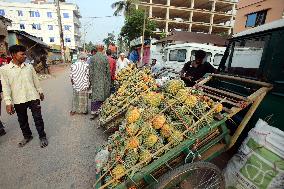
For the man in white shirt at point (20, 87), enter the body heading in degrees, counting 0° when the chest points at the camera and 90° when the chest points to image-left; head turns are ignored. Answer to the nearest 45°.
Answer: approximately 0°

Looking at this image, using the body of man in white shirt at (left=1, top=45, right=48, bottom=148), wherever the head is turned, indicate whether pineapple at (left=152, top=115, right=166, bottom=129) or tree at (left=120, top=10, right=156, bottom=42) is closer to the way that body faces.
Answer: the pineapple

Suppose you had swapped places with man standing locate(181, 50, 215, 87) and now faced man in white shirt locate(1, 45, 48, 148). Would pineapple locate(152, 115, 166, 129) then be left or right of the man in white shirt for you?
left

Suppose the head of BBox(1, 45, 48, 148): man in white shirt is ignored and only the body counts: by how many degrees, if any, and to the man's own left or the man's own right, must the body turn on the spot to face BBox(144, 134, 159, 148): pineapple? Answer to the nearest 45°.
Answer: approximately 45° to the man's own left

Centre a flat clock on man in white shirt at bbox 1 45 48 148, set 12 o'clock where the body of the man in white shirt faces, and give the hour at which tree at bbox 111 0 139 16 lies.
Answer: The tree is roughly at 7 o'clock from the man in white shirt.

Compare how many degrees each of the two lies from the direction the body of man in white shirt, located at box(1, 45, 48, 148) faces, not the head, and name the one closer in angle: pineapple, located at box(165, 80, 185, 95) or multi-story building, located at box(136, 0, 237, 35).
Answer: the pineapple

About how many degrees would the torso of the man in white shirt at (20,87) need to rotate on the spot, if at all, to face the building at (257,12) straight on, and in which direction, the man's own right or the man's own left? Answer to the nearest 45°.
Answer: approximately 90° to the man's own left

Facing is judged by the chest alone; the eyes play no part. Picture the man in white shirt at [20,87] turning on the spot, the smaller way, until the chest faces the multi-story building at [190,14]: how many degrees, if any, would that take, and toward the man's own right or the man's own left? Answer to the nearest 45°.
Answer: approximately 135° to the man's own left

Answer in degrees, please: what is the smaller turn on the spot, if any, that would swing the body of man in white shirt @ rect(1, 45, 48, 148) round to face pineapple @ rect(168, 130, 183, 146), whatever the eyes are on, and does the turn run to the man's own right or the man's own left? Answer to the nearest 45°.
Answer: approximately 45° to the man's own left

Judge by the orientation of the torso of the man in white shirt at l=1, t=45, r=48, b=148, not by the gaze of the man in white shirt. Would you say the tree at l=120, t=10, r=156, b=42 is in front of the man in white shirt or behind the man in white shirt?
behind
